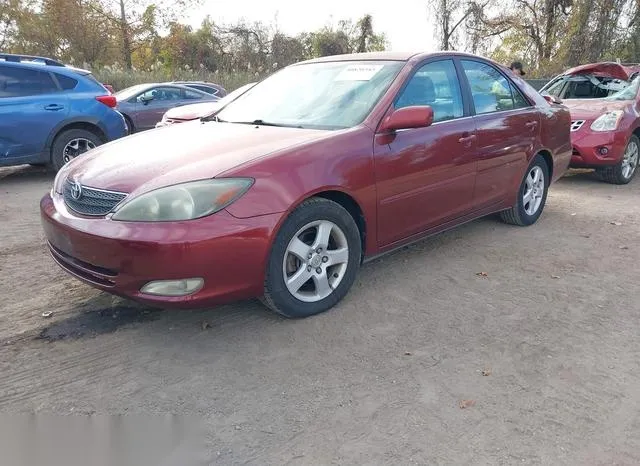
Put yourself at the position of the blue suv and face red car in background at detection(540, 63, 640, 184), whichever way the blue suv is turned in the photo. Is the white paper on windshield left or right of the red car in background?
right

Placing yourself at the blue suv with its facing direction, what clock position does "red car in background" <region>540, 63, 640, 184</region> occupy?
The red car in background is roughly at 7 o'clock from the blue suv.

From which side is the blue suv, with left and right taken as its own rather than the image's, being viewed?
left

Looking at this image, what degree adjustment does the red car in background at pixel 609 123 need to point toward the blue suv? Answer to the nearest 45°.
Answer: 0° — it already faces it

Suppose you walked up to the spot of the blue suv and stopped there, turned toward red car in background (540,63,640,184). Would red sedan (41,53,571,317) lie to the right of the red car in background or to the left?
right

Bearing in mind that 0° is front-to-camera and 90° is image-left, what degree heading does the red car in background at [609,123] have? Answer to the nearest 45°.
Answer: approximately 45°

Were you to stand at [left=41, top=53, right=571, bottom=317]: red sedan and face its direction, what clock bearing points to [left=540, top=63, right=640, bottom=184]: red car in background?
The red car in background is roughly at 6 o'clock from the red sedan.
